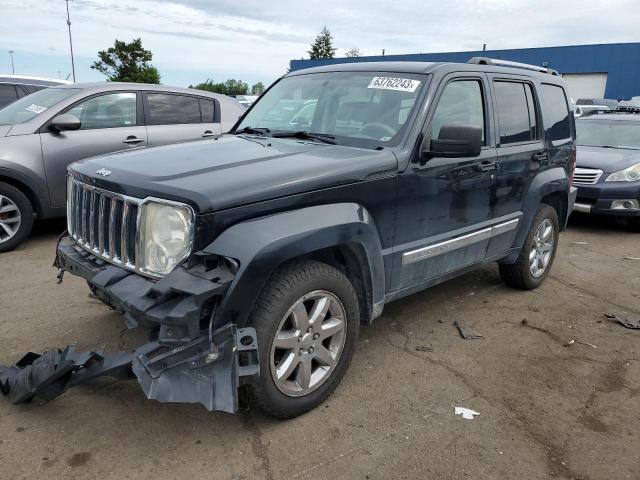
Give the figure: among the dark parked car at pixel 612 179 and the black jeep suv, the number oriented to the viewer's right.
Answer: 0

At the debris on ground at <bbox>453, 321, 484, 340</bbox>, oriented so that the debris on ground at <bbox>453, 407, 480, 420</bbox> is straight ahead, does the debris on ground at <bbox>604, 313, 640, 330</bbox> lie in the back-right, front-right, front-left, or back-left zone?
back-left

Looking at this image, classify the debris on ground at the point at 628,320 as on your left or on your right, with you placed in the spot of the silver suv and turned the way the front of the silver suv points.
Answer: on your left

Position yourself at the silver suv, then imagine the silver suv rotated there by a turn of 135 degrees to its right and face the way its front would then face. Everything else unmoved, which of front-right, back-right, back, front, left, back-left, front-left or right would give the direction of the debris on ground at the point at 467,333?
back-right

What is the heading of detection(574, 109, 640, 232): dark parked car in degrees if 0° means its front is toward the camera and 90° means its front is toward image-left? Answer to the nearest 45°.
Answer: approximately 45°

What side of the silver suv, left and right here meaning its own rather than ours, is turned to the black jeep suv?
left

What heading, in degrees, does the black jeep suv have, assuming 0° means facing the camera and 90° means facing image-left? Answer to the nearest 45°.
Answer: approximately 45°

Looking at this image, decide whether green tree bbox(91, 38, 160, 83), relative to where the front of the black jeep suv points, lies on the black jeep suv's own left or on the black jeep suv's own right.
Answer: on the black jeep suv's own right

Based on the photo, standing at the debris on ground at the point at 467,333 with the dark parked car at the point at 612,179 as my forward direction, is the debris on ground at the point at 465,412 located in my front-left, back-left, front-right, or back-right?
back-right

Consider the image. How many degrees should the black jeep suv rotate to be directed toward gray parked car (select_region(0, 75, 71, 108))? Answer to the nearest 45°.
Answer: approximately 90° to its right
